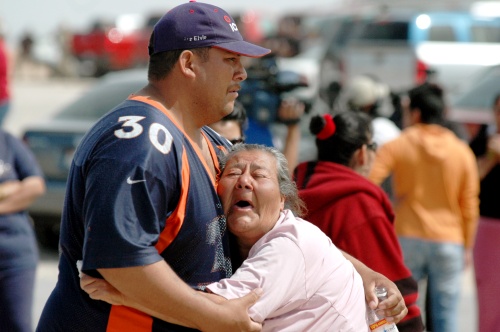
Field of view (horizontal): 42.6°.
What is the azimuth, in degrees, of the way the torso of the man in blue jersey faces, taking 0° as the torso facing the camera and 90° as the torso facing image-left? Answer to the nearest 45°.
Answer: approximately 270°

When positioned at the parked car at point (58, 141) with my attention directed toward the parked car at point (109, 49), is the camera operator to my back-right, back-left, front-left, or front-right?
back-right

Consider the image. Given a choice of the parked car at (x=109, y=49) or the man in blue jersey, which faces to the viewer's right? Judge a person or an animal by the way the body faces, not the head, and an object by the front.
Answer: the man in blue jersey

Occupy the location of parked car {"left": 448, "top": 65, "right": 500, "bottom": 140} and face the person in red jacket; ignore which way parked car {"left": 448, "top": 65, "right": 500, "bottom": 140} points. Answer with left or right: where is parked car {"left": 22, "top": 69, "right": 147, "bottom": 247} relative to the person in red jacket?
right
